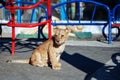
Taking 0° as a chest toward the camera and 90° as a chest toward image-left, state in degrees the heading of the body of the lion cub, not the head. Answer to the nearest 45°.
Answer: approximately 315°
